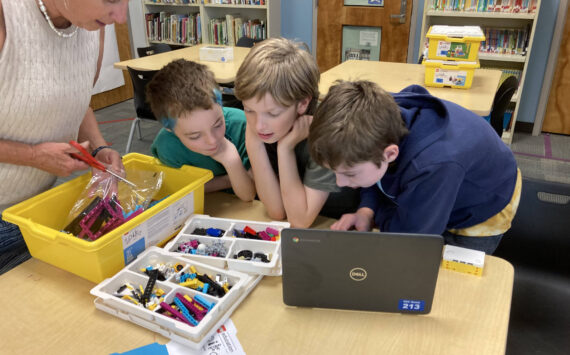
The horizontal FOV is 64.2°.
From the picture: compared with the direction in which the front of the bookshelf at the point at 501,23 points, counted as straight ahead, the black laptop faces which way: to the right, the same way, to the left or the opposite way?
the opposite way

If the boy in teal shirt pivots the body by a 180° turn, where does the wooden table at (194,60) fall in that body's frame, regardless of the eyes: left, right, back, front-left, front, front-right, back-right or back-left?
front-right

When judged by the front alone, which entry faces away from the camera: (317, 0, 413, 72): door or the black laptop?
the black laptop

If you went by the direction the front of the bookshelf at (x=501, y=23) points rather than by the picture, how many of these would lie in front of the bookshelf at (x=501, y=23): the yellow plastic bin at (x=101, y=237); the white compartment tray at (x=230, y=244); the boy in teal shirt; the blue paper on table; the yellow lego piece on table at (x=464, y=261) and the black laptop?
6

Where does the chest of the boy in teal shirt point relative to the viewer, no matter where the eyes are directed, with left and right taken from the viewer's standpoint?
facing the viewer and to the right of the viewer

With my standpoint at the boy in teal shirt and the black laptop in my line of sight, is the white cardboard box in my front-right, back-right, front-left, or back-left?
back-left

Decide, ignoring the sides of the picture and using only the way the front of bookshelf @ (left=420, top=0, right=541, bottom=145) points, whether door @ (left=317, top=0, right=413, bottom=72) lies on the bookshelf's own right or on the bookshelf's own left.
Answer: on the bookshelf's own right

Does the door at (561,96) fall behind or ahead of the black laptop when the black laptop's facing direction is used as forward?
ahead

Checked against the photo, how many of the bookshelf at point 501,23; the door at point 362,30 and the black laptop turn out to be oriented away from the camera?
1

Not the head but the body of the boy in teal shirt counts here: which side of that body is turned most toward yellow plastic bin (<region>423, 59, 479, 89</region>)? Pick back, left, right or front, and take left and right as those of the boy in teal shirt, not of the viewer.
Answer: left

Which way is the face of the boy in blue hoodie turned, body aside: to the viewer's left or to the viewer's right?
to the viewer's left

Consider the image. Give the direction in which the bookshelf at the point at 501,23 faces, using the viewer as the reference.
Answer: facing the viewer

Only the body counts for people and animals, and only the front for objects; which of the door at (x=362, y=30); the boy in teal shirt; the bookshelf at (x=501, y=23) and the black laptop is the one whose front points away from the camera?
the black laptop

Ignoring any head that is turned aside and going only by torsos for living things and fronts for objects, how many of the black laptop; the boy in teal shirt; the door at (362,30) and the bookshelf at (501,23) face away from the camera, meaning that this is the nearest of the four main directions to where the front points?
1

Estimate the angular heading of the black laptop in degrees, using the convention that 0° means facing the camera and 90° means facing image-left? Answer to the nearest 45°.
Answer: approximately 180°

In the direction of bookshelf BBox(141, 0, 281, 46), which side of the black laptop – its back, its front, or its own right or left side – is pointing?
front

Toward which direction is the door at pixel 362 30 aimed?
toward the camera
